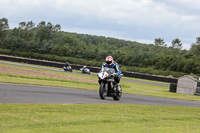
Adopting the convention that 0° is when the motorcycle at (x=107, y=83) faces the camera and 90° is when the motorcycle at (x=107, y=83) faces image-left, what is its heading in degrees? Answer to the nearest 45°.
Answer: approximately 45°
